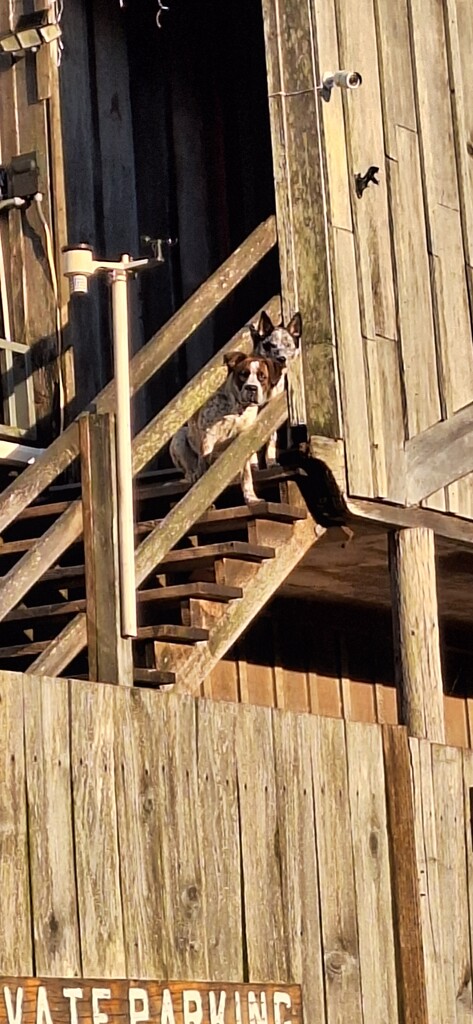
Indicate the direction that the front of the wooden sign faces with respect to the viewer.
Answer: facing the viewer

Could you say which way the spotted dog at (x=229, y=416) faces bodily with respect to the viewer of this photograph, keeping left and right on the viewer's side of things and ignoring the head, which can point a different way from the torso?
facing the viewer and to the right of the viewer

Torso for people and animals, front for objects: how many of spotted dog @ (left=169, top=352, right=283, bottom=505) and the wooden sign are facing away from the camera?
0
